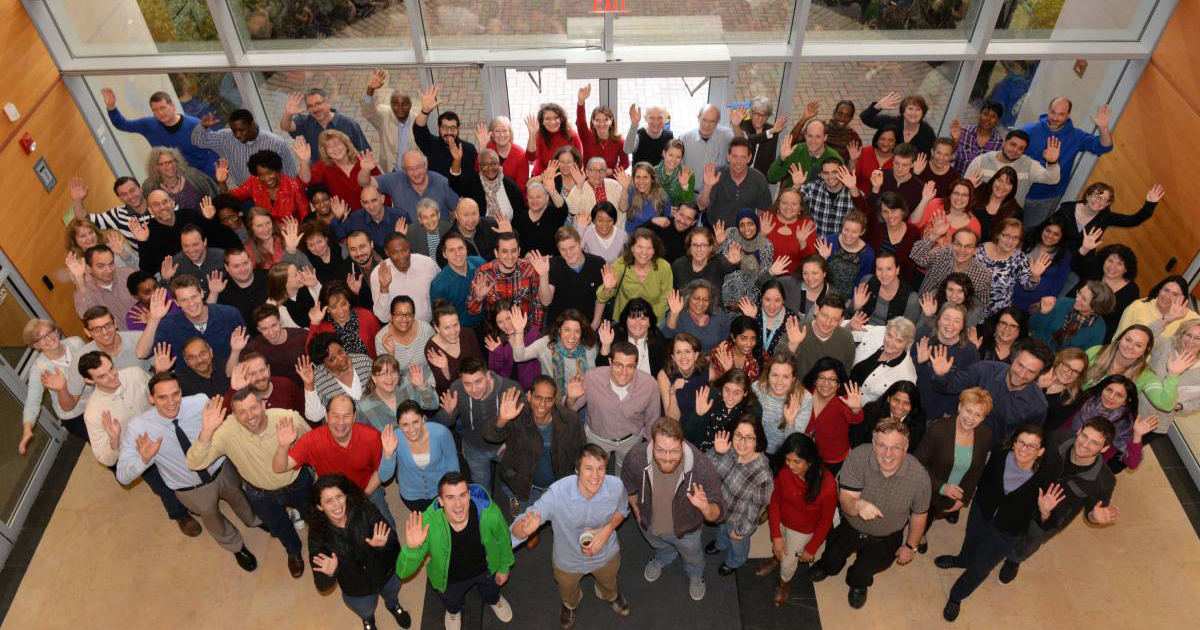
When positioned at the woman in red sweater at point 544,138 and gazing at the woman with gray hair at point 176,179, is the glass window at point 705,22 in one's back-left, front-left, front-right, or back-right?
back-right

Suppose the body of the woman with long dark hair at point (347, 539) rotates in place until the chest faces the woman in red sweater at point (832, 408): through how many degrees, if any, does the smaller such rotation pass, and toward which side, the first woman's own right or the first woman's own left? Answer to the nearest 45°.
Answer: approximately 90° to the first woman's own left

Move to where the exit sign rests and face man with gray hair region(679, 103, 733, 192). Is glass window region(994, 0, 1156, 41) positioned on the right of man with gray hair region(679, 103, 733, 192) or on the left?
left

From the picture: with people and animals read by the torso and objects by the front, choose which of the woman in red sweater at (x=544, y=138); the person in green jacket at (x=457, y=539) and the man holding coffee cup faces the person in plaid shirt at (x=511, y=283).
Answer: the woman in red sweater

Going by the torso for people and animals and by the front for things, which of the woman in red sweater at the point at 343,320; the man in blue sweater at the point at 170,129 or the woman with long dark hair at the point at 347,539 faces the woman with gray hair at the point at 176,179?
the man in blue sweater

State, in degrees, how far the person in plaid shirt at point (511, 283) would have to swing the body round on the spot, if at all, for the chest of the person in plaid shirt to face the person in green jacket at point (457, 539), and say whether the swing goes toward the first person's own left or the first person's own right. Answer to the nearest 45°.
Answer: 0° — they already face them

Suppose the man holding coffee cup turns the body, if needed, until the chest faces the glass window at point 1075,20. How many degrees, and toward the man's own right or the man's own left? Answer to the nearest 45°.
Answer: approximately 135° to the man's own left

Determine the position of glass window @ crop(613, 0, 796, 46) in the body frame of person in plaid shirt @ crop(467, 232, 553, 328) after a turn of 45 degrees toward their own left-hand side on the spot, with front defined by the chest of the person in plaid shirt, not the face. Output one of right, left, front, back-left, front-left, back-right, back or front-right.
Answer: left

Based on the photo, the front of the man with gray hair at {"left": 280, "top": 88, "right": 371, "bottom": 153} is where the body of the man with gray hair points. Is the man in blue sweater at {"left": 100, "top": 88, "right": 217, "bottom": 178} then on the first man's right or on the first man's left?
on the first man's right

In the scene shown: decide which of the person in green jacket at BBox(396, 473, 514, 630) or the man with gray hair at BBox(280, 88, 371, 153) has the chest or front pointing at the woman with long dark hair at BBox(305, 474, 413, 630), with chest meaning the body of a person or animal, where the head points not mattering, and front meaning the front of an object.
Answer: the man with gray hair

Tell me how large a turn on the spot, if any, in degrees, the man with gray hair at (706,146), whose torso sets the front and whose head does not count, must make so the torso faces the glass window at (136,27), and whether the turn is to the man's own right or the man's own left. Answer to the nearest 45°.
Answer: approximately 90° to the man's own right

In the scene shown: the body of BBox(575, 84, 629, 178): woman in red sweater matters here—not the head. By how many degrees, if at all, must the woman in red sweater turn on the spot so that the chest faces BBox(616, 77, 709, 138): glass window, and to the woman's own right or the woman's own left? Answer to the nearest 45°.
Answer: approximately 135° to the woman's own left
